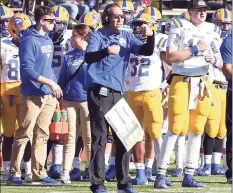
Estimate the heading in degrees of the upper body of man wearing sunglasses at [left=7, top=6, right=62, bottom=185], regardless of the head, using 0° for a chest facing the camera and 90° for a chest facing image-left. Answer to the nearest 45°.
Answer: approximately 315°

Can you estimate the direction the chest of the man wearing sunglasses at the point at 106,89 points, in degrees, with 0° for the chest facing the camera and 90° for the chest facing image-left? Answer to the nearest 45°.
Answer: approximately 315°

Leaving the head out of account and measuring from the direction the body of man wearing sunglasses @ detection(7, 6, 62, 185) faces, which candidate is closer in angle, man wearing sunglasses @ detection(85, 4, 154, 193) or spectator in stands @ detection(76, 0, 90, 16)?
the man wearing sunglasses

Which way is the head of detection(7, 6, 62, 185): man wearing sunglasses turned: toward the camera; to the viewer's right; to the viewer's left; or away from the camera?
to the viewer's right

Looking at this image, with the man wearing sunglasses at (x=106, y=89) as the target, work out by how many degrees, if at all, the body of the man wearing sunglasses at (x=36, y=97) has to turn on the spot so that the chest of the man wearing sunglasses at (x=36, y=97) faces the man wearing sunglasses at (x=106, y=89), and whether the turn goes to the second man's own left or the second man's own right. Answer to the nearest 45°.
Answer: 0° — they already face them

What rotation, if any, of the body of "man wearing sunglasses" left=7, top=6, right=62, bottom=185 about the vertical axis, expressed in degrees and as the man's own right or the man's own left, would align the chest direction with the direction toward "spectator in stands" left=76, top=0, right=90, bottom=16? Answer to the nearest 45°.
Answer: approximately 135° to the man's own left

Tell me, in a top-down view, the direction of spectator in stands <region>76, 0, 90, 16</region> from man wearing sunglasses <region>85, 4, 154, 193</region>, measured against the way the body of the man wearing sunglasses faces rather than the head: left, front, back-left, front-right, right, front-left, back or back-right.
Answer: back-left
